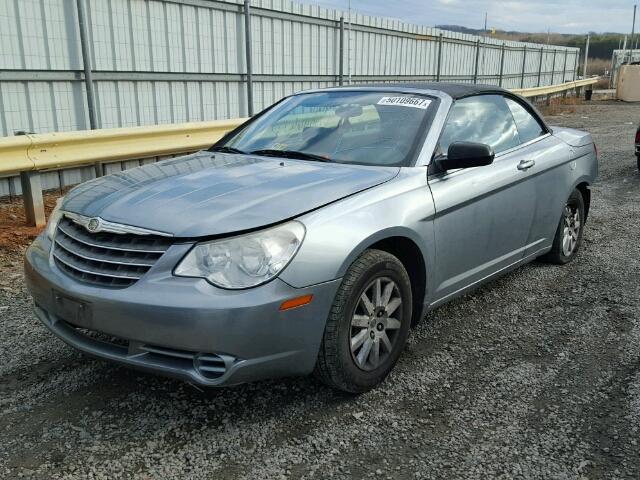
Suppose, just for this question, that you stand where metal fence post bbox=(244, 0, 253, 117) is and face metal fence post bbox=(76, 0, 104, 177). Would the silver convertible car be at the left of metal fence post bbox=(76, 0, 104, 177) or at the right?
left

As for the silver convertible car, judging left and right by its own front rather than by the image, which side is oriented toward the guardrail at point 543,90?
back

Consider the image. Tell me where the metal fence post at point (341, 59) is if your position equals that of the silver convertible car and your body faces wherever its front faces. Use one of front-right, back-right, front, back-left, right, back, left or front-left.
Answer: back-right

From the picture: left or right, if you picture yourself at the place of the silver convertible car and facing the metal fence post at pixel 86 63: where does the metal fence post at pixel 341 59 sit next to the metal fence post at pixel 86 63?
right

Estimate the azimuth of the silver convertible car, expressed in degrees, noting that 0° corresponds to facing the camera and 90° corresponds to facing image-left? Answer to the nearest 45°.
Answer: approximately 45°

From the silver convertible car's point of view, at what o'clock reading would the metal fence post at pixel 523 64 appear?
The metal fence post is roughly at 5 o'clock from the silver convertible car.

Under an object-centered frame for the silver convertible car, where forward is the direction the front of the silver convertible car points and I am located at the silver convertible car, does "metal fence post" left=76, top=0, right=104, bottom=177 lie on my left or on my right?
on my right

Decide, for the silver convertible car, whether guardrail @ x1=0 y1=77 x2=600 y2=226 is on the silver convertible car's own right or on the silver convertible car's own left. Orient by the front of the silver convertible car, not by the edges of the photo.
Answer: on the silver convertible car's own right

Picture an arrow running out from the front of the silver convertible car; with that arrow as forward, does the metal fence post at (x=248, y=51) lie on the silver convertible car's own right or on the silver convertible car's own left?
on the silver convertible car's own right
